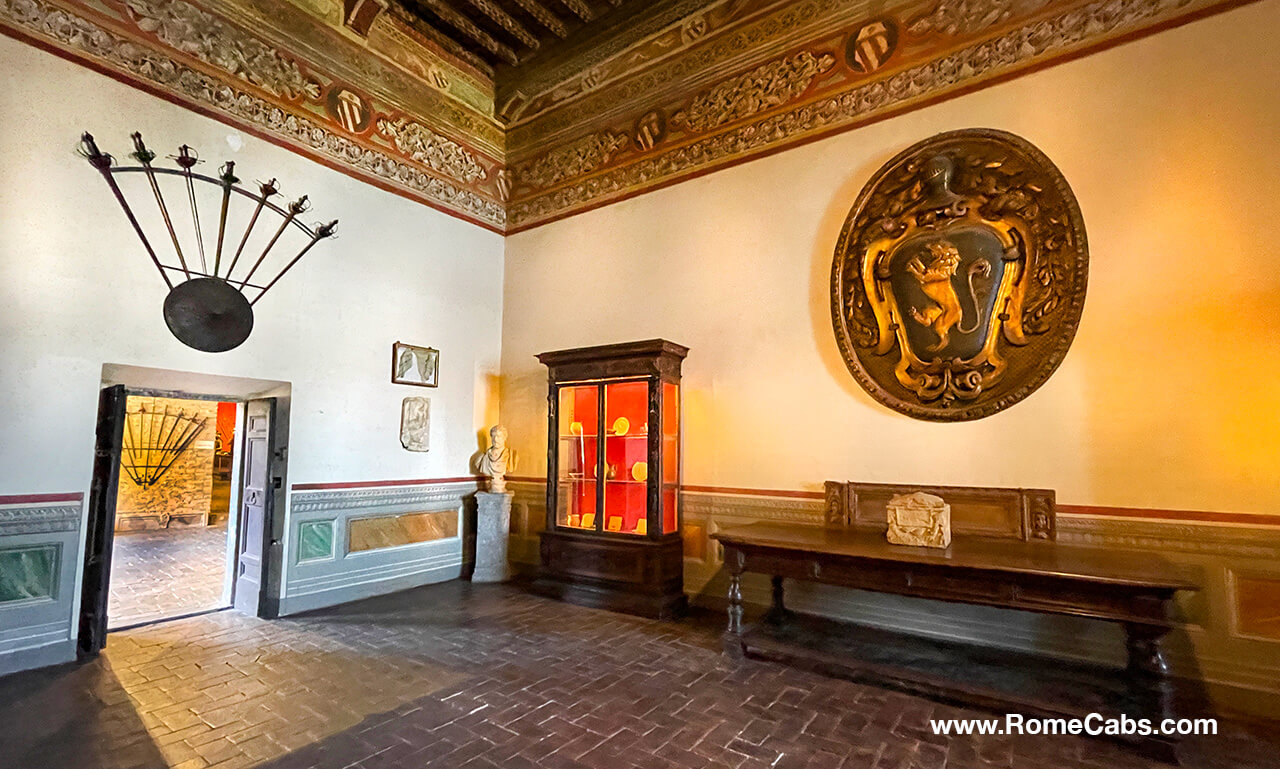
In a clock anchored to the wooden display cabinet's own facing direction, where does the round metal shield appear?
The round metal shield is roughly at 1 o'clock from the wooden display cabinet.

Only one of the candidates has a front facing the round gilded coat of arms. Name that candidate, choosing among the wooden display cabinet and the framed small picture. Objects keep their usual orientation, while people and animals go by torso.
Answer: the framed small picture

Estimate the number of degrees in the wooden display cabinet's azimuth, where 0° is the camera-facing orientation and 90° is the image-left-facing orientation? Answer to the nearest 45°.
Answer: approximately 45°

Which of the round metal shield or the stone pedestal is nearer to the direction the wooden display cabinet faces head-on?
the round metal shield

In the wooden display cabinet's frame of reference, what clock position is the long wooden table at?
The long wooden table is roughly at 9 o'clock from the wooden display cabinet.

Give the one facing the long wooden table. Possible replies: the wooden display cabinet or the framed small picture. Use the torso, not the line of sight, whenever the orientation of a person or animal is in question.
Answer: the framed small picture

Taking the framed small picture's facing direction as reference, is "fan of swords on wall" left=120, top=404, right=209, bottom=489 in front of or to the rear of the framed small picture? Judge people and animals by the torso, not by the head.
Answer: to the rear

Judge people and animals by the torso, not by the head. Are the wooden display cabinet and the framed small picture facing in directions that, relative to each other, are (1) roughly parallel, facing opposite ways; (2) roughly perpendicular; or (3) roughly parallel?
roughly perpendicular

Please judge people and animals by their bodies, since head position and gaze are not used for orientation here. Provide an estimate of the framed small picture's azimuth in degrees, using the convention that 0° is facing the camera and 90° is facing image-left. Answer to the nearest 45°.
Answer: approximately 315°

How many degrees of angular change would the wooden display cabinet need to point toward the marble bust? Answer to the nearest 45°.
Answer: approximately 90° to its right

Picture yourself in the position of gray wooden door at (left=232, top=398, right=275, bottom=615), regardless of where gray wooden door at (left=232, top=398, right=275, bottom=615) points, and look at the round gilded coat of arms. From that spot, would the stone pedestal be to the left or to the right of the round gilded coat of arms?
left

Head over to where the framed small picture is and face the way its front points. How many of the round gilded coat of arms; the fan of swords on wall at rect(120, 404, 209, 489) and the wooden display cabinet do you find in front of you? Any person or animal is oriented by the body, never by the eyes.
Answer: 2
